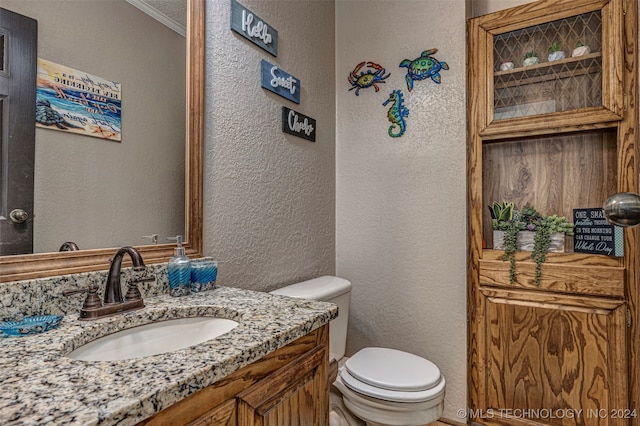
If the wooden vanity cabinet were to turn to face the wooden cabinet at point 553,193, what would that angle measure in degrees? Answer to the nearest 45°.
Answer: approximately 90° to its left

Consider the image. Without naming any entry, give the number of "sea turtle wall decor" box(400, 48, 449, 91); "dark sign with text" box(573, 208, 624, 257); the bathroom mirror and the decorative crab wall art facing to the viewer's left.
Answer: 0

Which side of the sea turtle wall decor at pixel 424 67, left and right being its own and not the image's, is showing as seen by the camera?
front

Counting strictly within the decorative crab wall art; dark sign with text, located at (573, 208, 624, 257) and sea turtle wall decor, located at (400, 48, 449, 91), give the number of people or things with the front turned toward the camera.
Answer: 3

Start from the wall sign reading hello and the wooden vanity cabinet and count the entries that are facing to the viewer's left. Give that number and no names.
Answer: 0

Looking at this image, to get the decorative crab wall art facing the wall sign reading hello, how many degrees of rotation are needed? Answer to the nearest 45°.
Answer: approximately 45° to its right
